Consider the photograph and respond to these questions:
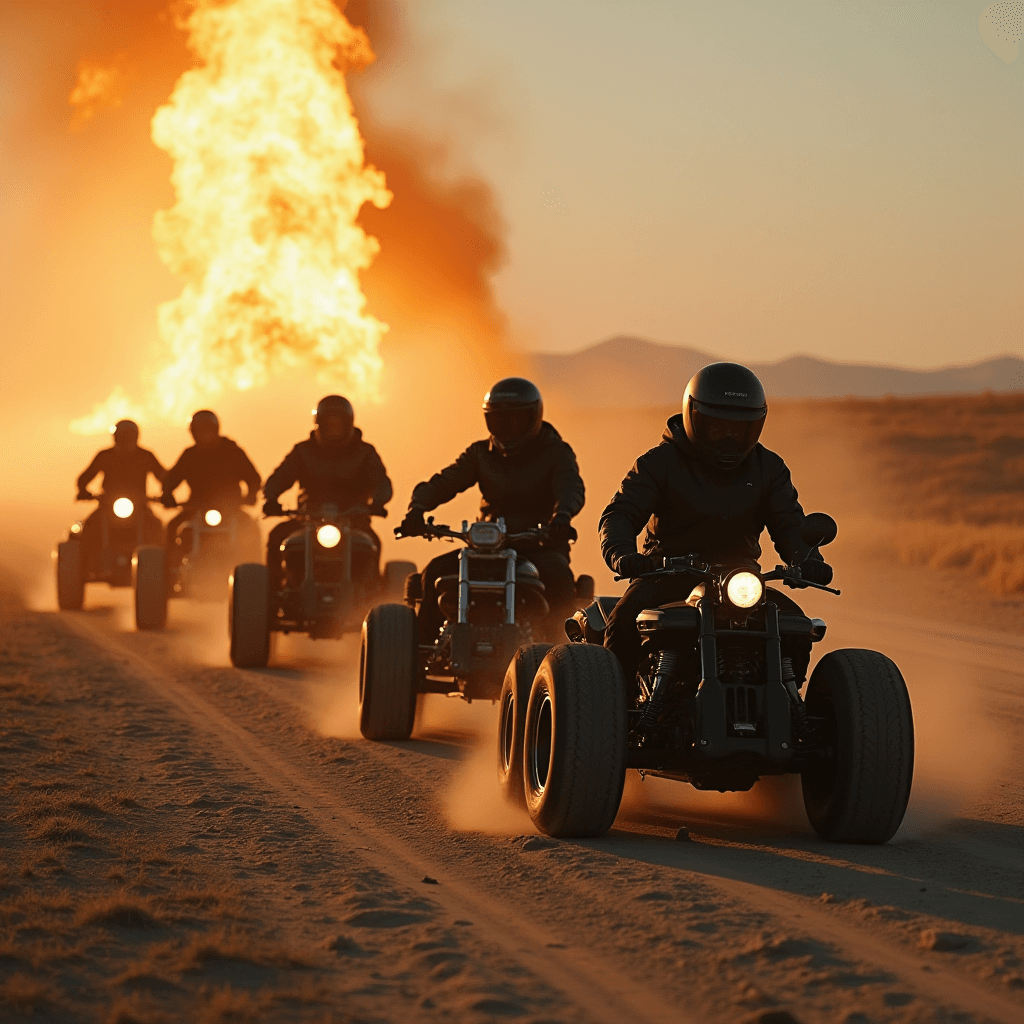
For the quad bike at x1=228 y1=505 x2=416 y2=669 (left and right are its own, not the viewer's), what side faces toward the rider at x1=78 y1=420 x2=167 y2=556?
back

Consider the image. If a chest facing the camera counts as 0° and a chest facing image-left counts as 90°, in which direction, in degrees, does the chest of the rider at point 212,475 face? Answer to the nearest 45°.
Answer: approximately 0°

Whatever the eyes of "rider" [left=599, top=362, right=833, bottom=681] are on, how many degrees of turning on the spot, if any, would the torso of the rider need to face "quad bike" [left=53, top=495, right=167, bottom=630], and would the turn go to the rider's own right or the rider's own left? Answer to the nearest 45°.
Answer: approximately 135° to the rider's own right

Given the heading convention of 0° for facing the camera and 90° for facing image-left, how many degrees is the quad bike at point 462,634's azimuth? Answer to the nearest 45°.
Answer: approximately 0°

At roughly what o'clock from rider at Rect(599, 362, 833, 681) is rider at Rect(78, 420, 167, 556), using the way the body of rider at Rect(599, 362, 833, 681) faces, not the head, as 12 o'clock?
rider at Rect(78, 420, 167, 556) is roughly at 5 o'clock from rider at Rect(599, 362, 833, 681).

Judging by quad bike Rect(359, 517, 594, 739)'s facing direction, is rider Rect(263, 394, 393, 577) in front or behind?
behind

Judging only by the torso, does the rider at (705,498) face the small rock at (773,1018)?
yes

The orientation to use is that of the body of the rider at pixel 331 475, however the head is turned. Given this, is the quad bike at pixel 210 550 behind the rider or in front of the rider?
behind
